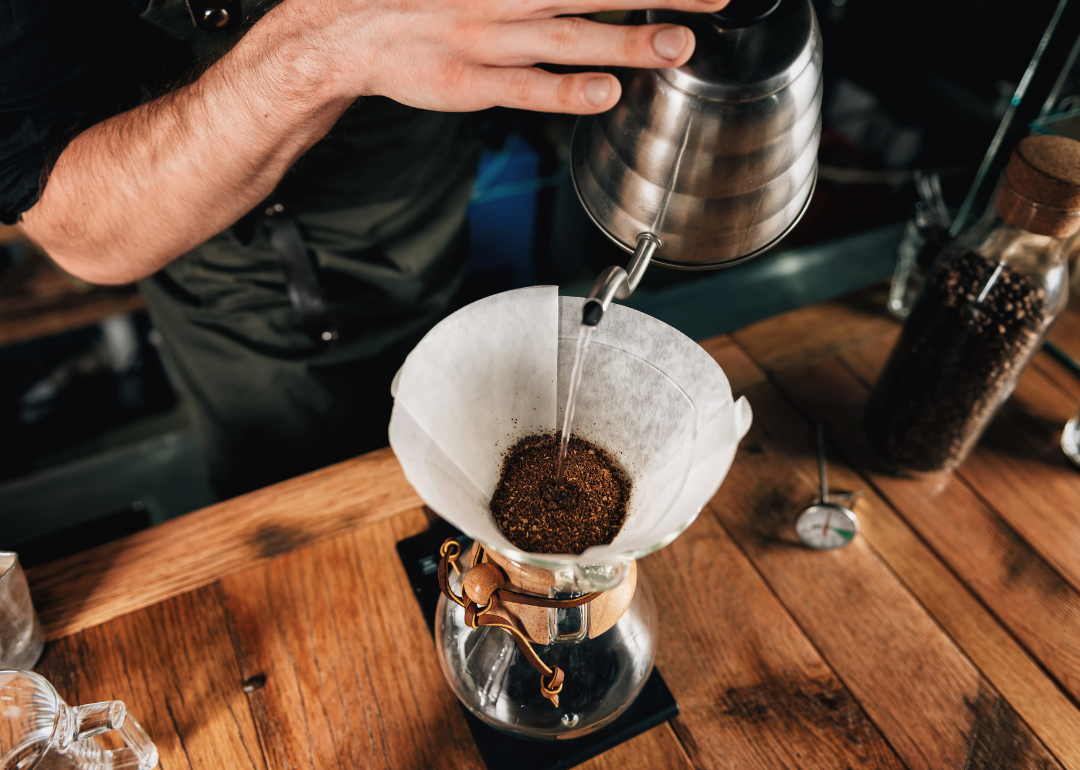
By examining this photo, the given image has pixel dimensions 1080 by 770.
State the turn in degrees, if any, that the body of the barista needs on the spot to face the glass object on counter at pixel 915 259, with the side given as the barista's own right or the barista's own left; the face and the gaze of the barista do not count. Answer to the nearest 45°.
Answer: approximately 45° to the barista's own left

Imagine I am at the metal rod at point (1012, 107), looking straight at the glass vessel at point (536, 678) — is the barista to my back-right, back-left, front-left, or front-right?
front-right

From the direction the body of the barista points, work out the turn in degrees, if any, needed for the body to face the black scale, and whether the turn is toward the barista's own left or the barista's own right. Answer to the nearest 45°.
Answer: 0° — they already face it

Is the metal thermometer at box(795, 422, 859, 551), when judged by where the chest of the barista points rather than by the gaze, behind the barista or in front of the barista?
in front

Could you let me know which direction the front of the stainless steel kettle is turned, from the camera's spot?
facing the viewer and to the left of the viewer

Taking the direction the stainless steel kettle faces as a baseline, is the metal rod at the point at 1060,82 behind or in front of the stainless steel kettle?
behind

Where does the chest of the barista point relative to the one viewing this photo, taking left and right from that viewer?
facing the viewer and to the right of the viewer
